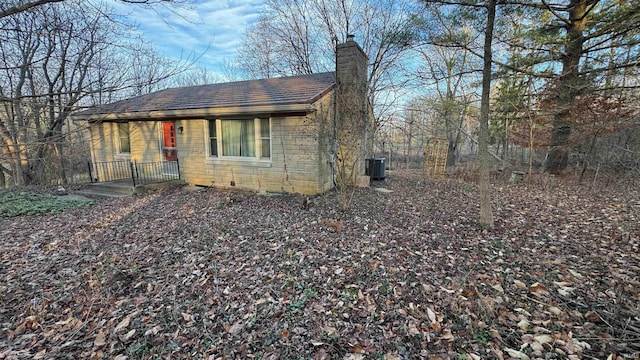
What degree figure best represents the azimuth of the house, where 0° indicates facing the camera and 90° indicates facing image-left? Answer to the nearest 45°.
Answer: approximately 45°

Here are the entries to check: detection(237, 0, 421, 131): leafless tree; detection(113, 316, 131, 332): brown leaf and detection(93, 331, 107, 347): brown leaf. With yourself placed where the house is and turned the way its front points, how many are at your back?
1

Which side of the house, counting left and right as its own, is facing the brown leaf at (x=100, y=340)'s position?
front

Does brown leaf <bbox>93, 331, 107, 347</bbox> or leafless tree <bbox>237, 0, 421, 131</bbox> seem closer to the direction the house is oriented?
the brown leaf

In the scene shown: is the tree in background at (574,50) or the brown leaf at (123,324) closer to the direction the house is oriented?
the brown leaf

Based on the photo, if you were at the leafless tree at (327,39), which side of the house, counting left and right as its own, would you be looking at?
back

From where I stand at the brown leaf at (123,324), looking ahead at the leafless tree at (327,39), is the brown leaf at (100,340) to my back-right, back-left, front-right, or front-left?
back-left

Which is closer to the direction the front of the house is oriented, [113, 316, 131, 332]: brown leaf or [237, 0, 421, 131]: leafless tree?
the brown leaf

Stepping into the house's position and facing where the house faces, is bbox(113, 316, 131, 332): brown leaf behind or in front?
in front

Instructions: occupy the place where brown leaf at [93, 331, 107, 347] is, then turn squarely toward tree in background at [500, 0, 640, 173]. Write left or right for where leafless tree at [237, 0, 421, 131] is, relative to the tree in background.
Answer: left

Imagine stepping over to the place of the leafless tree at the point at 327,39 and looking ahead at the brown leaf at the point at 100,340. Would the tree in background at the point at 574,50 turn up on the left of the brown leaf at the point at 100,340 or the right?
left

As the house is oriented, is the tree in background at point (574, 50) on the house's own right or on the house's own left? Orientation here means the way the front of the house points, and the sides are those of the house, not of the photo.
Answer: on the house's own left
